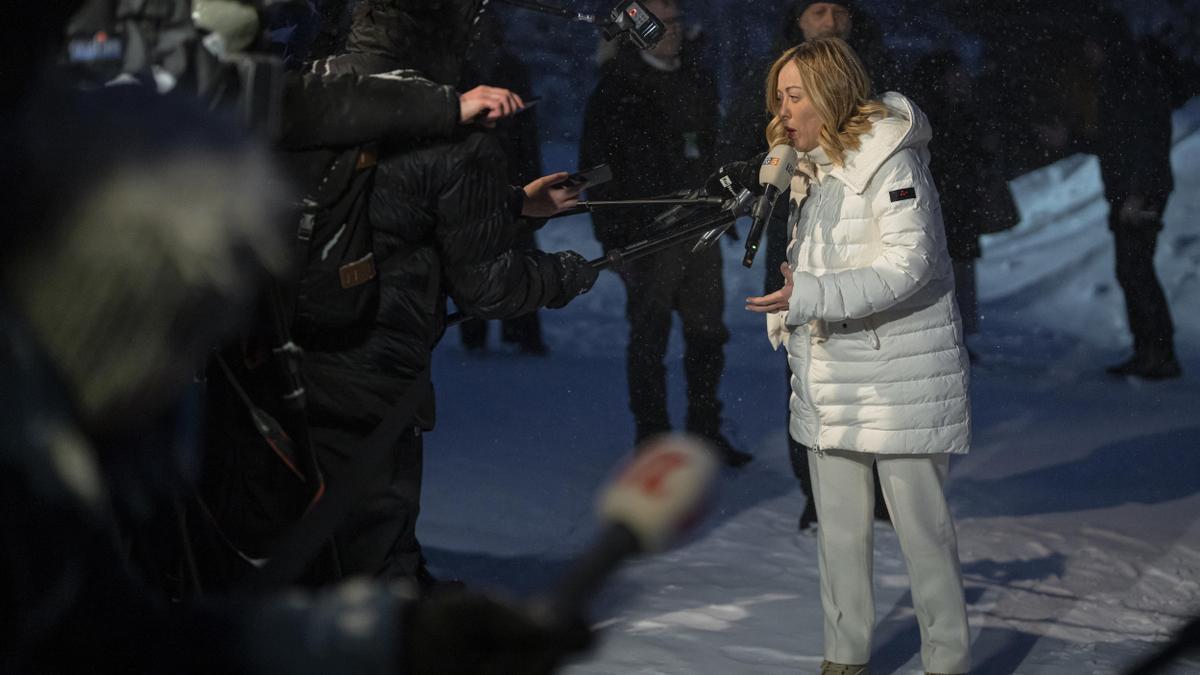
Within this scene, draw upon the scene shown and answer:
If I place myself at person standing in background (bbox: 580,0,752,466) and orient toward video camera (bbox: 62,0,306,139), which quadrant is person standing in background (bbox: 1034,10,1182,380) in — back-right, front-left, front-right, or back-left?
back-left

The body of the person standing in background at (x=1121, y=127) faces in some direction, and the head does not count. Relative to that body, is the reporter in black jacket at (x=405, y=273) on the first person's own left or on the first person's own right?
on the first person's own left

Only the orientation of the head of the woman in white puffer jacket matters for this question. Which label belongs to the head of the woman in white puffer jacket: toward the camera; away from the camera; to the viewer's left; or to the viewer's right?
to the viewer's left

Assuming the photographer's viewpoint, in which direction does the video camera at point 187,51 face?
facing to the right of the viewer

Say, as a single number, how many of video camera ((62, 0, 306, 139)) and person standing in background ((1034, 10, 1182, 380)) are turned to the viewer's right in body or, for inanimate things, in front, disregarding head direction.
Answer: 1

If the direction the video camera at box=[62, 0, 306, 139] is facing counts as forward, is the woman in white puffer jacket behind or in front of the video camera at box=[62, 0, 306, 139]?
in front

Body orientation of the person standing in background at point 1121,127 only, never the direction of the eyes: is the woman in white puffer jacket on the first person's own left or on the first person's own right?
on the first person's own left

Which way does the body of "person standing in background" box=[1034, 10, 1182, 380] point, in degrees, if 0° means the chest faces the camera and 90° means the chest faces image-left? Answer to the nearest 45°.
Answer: approximately 90°
